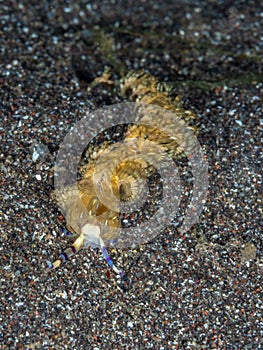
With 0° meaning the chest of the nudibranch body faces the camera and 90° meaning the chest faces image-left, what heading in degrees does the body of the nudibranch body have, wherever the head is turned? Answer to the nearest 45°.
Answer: approximately 45°
